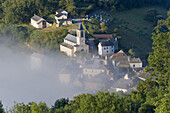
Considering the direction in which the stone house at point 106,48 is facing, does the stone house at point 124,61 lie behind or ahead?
ahead

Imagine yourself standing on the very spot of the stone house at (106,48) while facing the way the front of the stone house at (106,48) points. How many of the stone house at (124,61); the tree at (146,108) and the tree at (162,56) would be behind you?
0

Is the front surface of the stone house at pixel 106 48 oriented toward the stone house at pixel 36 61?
no

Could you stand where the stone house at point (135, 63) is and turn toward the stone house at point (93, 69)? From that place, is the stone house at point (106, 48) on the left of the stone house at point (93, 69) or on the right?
right

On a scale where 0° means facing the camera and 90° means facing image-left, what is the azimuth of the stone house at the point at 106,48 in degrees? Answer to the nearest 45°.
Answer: approximately 315°

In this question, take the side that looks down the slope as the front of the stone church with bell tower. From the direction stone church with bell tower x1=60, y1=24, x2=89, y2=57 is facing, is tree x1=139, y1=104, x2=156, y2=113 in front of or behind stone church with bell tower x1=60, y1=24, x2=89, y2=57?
in front

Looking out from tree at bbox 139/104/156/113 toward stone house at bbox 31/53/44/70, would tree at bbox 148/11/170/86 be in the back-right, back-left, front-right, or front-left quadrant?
front-right

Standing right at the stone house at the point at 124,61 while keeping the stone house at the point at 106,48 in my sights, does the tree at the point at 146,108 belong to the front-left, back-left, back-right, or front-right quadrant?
back-left
